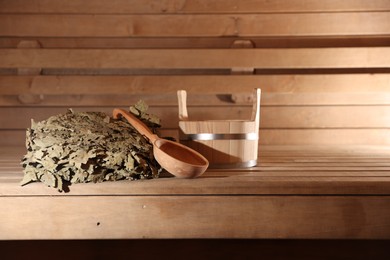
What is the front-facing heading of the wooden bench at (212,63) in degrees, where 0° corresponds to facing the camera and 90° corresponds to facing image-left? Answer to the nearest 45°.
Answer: approximately 0°
